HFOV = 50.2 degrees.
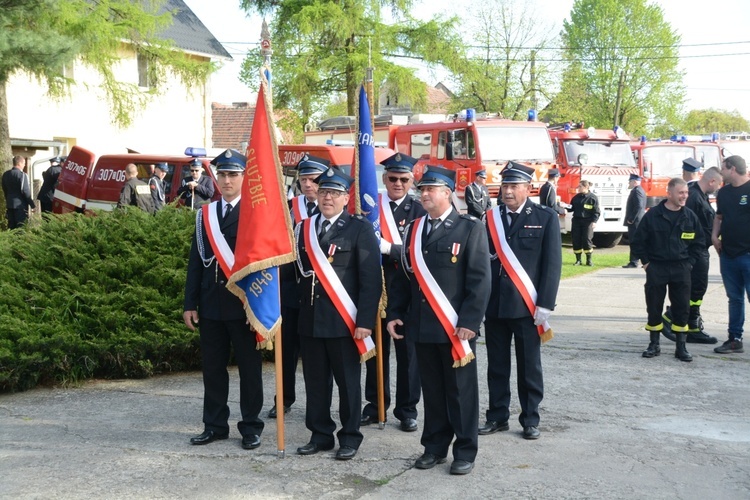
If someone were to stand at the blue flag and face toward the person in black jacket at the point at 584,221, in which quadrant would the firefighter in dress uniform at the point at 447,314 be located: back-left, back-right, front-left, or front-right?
back-right

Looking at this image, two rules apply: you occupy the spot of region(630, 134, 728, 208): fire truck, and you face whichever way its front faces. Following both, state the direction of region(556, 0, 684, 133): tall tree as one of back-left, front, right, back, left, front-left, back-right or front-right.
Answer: back

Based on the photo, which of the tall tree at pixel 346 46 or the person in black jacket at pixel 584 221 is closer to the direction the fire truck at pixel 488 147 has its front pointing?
the person in black jacket

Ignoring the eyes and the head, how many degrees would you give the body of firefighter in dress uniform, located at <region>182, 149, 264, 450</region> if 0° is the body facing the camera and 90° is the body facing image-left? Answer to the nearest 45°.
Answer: approximately 0°

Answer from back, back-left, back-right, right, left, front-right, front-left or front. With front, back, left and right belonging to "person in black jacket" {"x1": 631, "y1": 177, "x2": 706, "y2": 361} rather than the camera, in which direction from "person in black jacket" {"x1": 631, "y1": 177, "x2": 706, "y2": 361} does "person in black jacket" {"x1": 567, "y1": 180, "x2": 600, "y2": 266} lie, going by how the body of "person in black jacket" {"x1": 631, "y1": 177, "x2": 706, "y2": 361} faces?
back

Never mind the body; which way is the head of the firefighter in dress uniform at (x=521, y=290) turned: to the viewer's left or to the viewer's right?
to the viewer's left

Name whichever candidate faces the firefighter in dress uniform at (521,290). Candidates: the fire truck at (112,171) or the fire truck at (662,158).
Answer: the fire truck at (662,158)

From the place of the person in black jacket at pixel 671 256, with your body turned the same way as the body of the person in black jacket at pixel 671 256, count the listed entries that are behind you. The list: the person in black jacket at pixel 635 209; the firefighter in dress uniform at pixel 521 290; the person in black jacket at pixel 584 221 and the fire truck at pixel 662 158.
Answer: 3

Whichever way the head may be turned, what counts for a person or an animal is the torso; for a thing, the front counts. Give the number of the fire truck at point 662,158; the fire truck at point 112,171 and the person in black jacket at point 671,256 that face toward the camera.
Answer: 2
